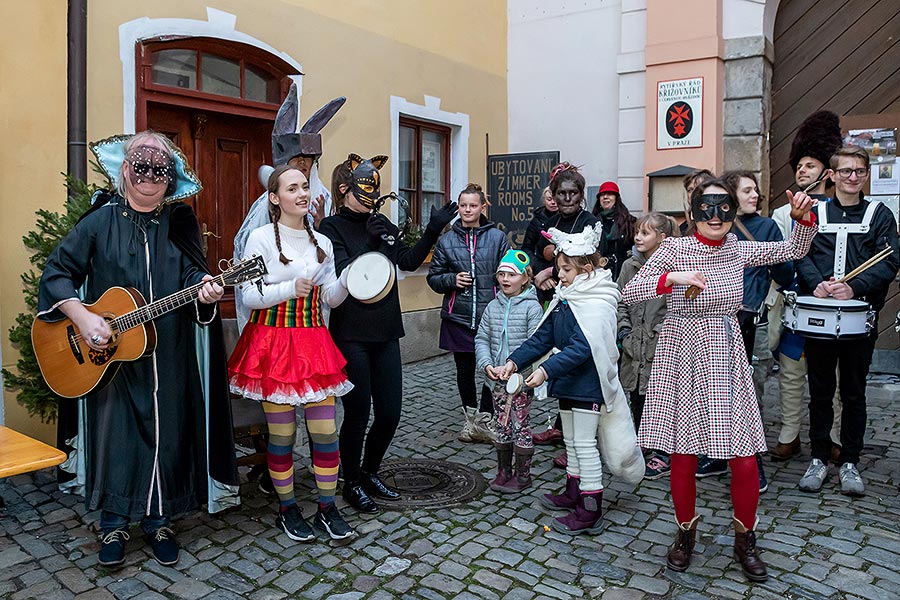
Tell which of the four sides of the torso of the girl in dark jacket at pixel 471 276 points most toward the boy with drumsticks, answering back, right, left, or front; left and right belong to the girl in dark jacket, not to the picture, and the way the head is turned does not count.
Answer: left

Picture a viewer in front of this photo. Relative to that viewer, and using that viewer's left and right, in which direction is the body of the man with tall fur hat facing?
facing the viewer and to the left of the viewer

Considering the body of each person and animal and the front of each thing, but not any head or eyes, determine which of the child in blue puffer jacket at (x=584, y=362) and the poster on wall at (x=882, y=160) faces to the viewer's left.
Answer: the child in blue puffer jacket

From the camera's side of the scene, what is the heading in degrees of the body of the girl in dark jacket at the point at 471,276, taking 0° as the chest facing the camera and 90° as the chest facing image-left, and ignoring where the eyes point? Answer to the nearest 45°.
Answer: approximately 0°

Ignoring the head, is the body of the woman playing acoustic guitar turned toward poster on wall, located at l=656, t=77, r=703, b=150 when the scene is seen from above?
no

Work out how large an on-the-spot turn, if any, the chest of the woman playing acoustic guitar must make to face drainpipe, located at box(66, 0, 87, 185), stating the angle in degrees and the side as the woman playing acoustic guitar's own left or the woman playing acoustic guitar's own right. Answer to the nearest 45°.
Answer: approximately 180°

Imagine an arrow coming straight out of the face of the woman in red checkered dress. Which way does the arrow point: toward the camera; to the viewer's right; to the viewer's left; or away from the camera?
toward the camera

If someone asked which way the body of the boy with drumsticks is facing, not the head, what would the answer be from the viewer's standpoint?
toward the camera

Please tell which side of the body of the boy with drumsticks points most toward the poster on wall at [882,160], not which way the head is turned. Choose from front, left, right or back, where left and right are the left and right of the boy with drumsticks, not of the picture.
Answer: back

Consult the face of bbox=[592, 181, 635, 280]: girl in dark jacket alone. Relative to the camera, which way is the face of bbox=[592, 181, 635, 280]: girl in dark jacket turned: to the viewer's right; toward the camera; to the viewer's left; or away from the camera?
toward the camera

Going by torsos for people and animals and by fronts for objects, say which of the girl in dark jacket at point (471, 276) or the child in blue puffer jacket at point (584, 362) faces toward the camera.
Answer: the girl in dark jacket

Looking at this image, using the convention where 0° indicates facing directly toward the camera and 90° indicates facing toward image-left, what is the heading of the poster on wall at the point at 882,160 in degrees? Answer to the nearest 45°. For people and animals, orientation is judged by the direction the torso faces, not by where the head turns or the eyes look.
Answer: approximately 0°

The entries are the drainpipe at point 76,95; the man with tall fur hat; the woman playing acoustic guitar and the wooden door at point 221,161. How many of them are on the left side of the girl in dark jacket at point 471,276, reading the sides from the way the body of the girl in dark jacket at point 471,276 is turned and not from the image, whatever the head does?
1

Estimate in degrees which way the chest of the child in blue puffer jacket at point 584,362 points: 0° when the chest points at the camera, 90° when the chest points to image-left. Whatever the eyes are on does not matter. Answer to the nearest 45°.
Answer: approximately 90°

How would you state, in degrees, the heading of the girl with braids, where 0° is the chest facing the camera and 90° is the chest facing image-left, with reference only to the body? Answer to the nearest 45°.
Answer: approximately 315°

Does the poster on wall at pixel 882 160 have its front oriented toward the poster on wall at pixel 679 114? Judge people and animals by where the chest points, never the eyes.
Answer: no

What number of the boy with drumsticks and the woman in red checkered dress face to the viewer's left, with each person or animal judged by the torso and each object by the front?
0

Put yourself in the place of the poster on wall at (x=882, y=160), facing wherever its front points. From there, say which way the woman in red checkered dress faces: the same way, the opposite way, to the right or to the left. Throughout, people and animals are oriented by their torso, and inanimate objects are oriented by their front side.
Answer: the same way

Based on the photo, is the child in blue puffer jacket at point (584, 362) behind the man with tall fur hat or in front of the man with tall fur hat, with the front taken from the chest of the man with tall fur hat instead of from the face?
in front

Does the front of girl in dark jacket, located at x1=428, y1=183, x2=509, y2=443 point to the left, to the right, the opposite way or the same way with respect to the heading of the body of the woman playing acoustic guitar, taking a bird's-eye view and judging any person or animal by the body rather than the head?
the same way
